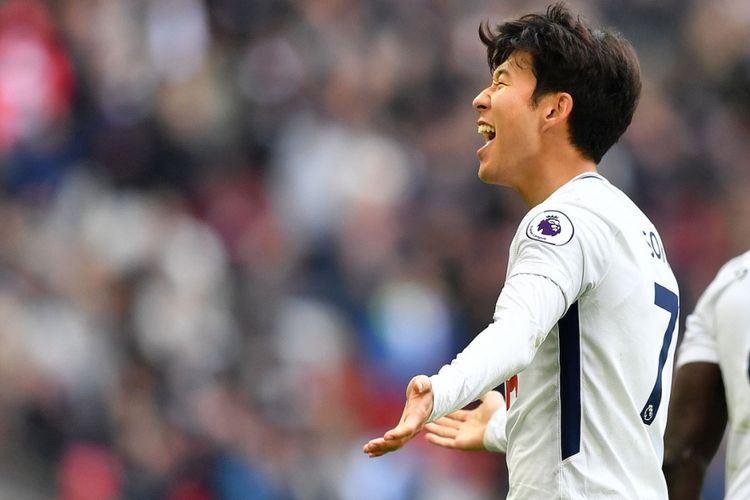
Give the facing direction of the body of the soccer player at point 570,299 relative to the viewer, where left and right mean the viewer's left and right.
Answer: facing to the left of the viewer

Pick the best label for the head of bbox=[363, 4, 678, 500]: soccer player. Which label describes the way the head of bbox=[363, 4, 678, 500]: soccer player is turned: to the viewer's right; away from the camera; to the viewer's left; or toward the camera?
to the viewer's left

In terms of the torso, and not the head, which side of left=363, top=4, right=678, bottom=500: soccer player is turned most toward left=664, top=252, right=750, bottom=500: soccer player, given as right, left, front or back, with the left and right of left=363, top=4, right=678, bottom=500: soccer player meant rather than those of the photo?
right
